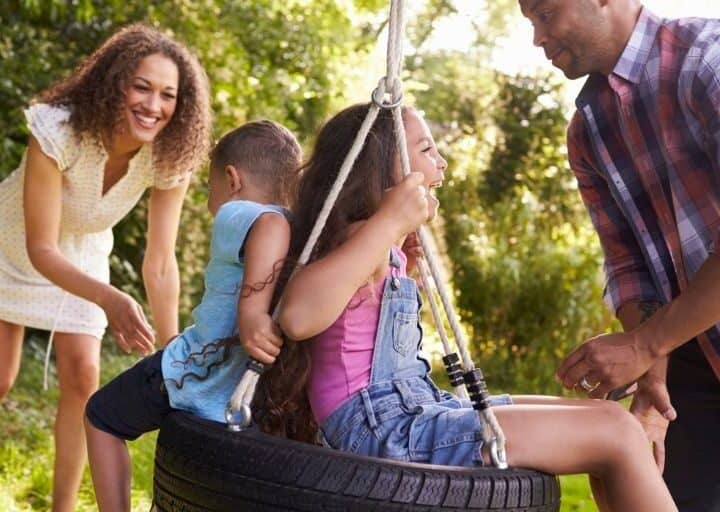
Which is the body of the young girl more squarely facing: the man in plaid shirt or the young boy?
the man in plaid shirt

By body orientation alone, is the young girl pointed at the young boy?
no

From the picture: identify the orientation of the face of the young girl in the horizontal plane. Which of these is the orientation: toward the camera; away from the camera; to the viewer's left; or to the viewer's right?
to the viewer's right

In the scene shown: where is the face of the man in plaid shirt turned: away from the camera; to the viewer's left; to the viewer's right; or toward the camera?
to the viewer's left

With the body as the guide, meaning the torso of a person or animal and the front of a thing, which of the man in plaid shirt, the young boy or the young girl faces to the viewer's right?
the young girl

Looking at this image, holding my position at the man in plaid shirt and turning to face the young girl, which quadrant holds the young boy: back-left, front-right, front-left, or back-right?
front-right

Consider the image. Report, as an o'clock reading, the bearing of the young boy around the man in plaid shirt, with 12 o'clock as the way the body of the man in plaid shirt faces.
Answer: The young boy is roughly at 1 o'clock from the man in plaid shirt.

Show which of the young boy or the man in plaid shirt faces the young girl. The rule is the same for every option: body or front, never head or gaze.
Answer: the man in plaid shirt

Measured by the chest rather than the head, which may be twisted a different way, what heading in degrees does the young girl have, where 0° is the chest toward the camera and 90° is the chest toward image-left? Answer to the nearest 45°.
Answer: approximately 270°

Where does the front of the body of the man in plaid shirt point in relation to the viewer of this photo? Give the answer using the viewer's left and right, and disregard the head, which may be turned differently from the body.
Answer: facing the viewer and to the left of the viewer

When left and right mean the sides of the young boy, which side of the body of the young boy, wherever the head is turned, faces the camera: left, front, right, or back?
left

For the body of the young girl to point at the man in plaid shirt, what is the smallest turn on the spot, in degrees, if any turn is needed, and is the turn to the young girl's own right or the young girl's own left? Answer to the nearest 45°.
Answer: approximately 45° to the young girl's own left

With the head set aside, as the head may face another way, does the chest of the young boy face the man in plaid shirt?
no

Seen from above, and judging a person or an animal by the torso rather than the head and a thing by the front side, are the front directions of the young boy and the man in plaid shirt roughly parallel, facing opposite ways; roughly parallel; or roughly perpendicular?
roughly parallel

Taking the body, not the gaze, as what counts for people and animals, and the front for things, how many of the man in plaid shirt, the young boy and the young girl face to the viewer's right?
1

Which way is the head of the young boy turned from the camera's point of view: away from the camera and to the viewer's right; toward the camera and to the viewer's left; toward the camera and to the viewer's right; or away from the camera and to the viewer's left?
away from the camera and to the viewer's left

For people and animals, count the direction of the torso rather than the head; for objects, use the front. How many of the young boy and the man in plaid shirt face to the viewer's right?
0

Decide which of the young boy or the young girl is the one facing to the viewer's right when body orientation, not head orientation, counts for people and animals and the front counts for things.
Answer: the young girl
